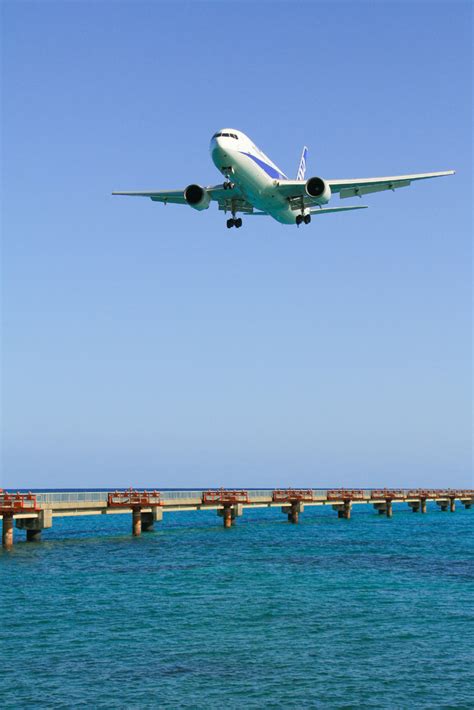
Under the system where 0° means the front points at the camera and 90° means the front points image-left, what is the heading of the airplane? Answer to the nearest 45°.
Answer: approximately 0°
